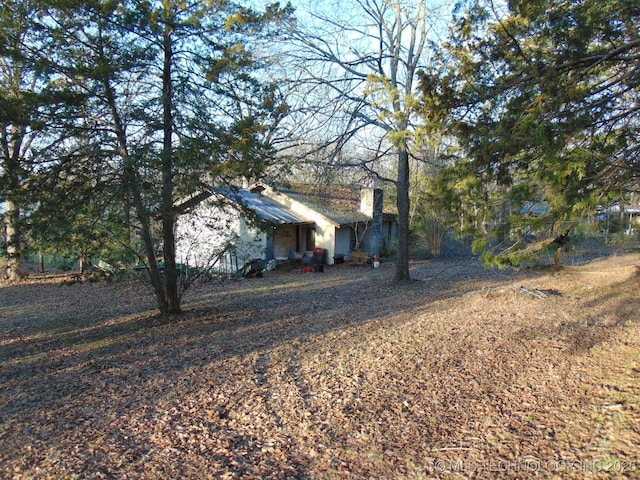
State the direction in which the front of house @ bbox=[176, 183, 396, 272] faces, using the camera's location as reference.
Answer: facing the viewer and to the right of the viewer

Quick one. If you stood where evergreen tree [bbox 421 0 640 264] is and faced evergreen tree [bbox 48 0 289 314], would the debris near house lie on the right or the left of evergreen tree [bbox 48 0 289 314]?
right

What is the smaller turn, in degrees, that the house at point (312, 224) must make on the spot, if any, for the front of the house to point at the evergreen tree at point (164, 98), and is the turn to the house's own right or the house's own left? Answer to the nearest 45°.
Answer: approximately 45° to the house's own right

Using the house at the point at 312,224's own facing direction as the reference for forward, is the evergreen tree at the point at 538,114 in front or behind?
in front

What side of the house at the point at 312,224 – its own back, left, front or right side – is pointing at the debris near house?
right

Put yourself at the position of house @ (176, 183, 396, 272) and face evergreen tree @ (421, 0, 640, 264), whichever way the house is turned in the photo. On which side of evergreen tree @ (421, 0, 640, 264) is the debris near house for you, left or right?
right
